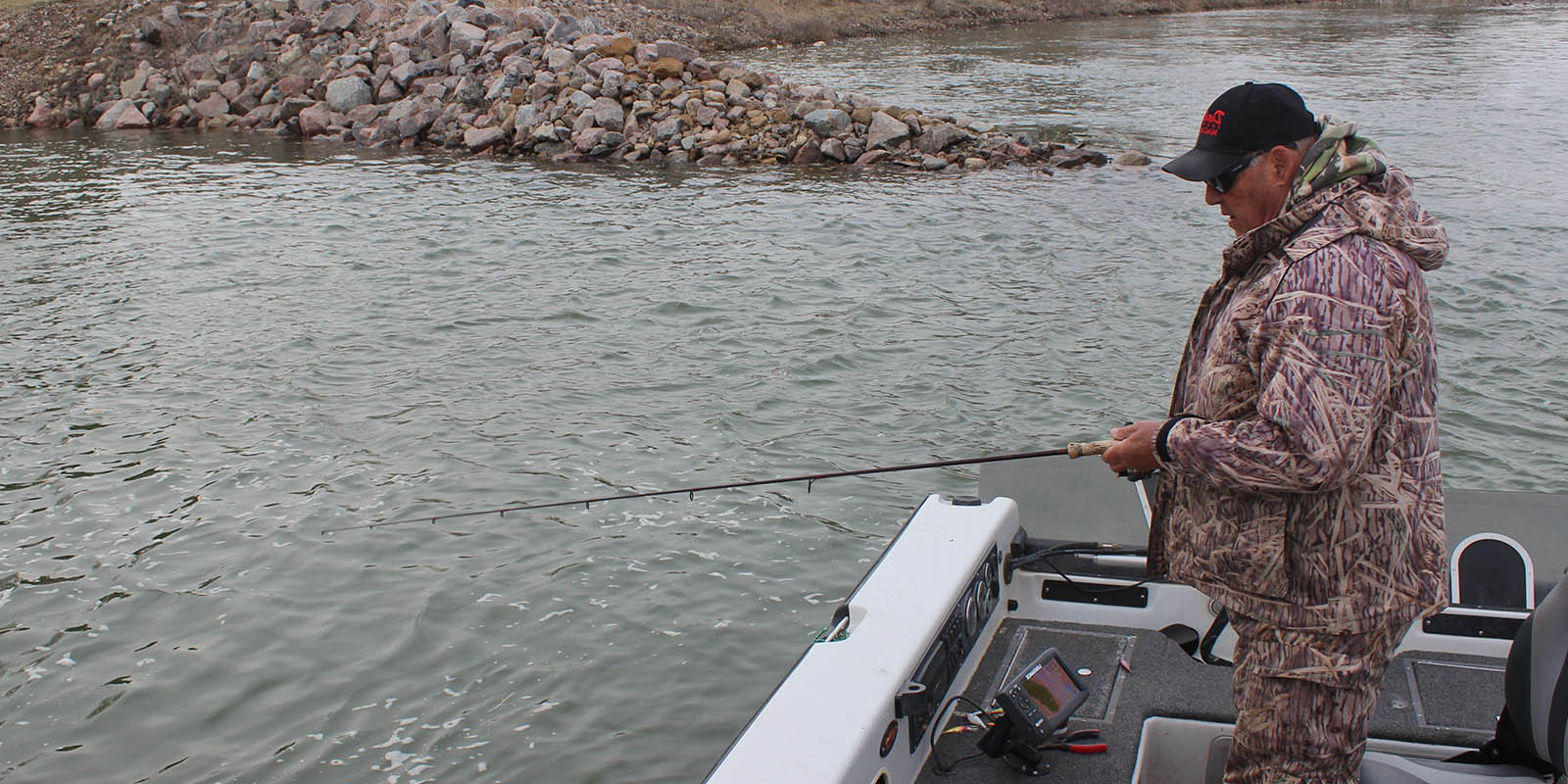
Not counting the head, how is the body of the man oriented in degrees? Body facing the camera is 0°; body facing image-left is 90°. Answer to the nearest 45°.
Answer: approximately 90°

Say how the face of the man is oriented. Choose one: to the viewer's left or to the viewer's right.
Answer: to the viewer's left

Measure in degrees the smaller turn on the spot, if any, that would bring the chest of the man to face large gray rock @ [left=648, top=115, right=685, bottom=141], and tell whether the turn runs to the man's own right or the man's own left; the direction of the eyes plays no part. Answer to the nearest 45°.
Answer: approximately 45° to the man's own right

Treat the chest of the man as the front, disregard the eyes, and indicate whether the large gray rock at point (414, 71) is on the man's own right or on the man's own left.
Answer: on the man's own right

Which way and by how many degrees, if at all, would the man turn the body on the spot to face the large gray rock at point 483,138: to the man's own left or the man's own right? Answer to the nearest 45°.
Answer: approximately 45° to the man's own right

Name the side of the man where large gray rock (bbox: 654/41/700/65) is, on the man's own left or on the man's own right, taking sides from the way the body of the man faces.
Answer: on the man's own right

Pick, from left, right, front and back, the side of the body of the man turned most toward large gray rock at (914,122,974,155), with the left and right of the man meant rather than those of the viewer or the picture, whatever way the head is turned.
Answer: right

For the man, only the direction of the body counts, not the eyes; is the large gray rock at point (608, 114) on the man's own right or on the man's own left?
on the man's own right

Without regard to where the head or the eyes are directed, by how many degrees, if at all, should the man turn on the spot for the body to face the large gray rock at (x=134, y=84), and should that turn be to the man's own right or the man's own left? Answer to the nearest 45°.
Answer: approximately 45° to the man's own right

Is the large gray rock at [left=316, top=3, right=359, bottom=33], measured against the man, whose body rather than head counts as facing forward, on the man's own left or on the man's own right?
on the man's own right
